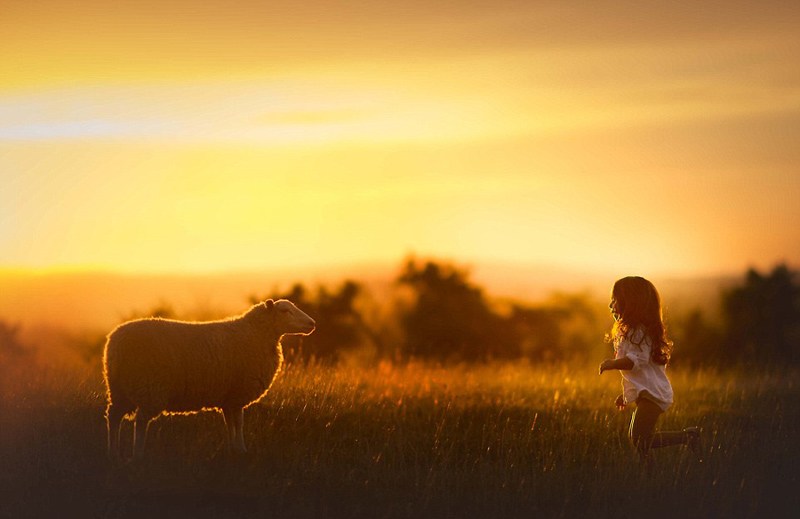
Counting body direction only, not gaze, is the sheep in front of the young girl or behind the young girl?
in front

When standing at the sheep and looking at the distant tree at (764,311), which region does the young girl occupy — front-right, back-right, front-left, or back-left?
front-right

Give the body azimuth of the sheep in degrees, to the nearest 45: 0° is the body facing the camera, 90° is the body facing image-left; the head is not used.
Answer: approximately 270°

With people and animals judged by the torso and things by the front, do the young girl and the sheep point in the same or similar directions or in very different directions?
very different directions

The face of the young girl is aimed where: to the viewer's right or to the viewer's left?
to the viewer's left

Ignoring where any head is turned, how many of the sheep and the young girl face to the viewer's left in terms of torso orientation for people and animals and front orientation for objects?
1

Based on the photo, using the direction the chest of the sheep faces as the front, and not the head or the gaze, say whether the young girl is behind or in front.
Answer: in front

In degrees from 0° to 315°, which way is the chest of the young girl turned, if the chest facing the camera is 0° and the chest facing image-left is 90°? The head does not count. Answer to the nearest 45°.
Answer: approximately 90°

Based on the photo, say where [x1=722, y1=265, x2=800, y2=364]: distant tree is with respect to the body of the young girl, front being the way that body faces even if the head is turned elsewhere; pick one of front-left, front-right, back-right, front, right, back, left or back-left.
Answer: right

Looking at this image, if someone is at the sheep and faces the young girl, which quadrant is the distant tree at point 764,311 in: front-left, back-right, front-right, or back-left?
front-left

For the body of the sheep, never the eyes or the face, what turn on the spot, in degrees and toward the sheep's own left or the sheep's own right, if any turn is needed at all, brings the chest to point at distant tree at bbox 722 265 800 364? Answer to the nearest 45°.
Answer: approximately 45° to the sheep's own left
